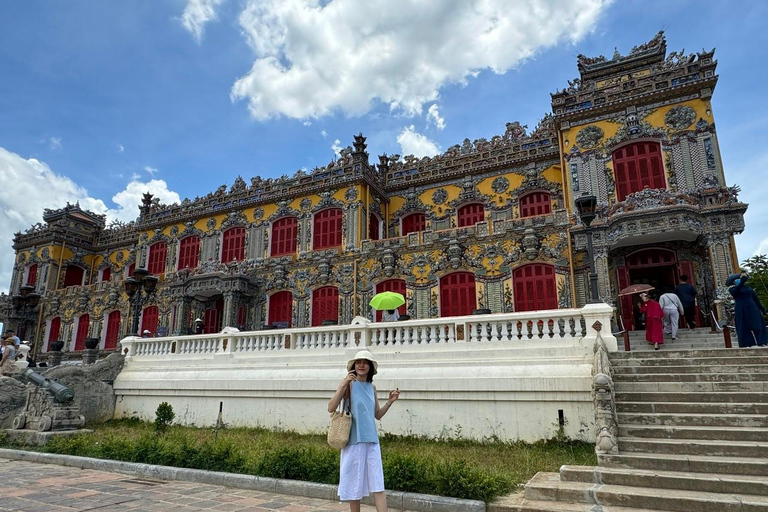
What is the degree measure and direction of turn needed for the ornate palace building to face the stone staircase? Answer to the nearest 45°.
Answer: approximately 45° to its left

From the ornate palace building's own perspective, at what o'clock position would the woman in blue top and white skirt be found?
The woman in blue top and white skirt is roughly at 11 o'clock from the ornate palace building.

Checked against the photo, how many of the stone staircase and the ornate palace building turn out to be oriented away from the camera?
0

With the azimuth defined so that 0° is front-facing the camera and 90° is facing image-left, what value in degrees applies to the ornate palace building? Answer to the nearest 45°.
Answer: approximately 45°

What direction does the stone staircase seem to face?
toward the camera

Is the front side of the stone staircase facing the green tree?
no

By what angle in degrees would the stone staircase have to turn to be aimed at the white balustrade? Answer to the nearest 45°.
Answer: approximately 135° to its right

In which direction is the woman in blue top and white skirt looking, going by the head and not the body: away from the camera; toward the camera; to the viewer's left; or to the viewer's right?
toward the camera

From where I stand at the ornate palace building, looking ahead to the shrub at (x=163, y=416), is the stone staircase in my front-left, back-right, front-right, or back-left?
front-left

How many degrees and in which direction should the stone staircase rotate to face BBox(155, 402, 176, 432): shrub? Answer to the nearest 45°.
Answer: approximately 90° to its right

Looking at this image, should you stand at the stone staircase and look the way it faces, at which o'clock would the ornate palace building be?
The ornate palace building is roughly at 5 o'clock from the stone staircase.

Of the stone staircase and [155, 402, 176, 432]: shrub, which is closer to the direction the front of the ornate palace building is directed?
the shrub

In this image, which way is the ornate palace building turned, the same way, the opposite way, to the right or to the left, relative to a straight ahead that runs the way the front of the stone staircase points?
the same way

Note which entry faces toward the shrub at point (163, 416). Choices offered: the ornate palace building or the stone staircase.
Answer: the ornate palace building

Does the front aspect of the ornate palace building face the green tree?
no
